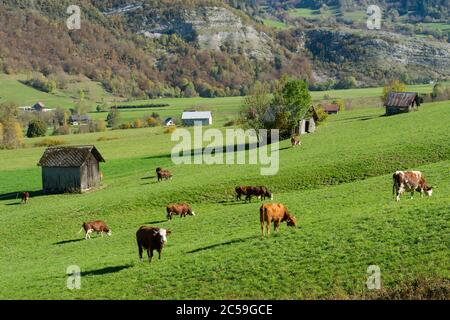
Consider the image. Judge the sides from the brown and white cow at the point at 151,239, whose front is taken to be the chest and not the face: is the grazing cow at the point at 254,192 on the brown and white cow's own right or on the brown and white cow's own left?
on the brown and white cow's own left

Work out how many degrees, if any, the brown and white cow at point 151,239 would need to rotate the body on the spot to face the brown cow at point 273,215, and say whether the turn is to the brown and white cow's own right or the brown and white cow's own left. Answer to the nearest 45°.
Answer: approximately 45° to the brown and white cow's own left

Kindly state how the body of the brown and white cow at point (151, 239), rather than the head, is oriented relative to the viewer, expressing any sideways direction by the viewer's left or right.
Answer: facing the viewer and to the right of the viewer

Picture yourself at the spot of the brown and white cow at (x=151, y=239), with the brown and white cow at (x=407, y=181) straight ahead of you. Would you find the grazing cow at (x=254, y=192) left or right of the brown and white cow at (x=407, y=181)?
left

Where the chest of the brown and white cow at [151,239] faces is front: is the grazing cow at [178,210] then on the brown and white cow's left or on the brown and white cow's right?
on the brown and white cow's left

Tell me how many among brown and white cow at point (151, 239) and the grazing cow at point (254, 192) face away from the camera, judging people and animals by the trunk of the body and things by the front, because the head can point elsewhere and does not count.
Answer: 0

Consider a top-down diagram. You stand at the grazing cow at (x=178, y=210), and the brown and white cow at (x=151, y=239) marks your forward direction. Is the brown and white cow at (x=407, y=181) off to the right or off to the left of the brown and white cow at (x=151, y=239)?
left
